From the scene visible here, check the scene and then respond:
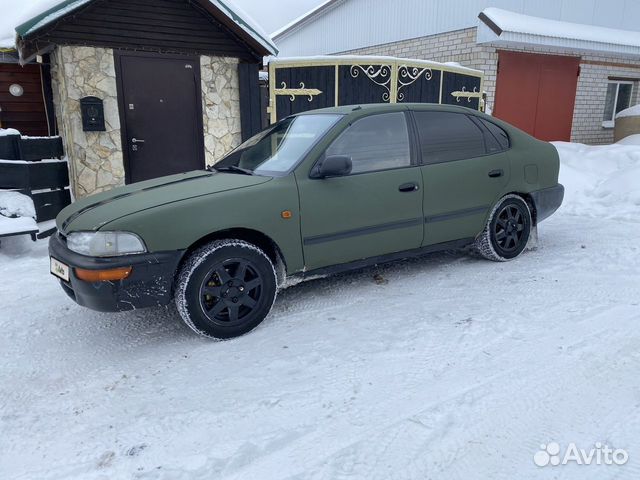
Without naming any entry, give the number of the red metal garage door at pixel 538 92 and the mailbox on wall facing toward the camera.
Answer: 2

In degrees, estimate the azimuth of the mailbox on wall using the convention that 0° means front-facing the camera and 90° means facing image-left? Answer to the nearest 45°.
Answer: approximately 0°

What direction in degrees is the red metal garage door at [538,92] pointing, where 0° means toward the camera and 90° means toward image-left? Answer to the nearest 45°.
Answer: approximately 0°

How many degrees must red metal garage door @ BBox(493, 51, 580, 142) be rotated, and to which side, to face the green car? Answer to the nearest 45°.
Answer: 0° — it already faces it

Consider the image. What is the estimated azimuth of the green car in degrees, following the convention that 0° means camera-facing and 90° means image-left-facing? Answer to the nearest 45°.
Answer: approximately 45°

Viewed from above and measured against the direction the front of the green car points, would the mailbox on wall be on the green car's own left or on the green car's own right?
on the green car's own right

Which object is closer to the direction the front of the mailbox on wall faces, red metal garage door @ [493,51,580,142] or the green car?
the green car

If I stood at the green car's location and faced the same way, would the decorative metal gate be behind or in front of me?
behind

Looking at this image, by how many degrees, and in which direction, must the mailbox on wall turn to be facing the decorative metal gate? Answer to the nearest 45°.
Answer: approximately 90° to its left

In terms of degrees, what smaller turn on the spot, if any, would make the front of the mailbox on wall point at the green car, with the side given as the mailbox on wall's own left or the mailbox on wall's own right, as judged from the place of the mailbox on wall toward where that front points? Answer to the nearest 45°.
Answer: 0° — it already faces it
